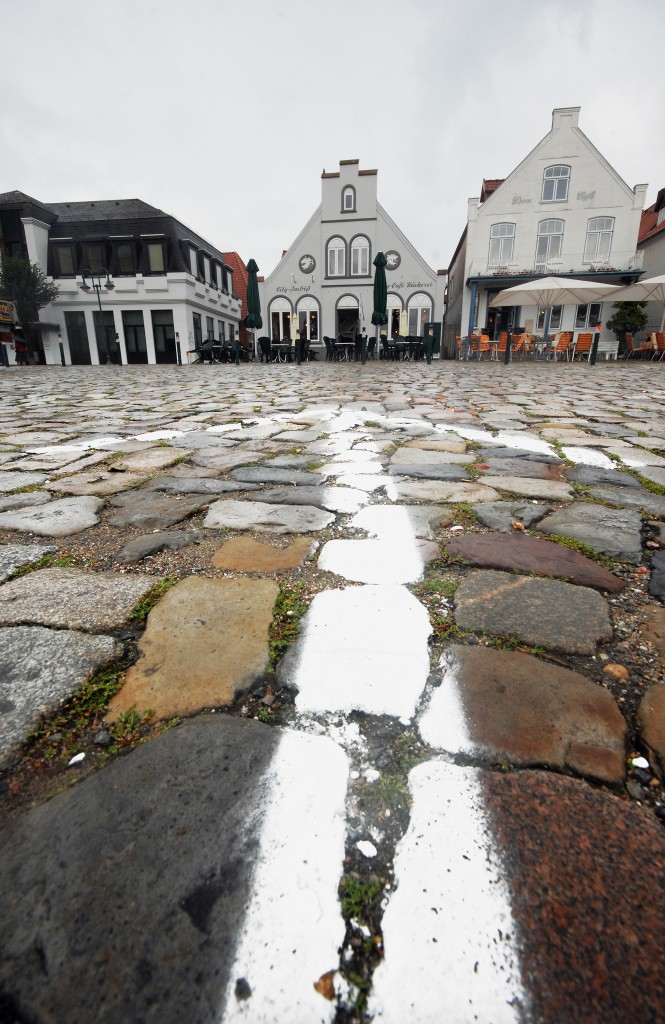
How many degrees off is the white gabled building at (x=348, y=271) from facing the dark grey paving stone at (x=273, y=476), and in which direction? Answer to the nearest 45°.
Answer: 0° — it already faces it

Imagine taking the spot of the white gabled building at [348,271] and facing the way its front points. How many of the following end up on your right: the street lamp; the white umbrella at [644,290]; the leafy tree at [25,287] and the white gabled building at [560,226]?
2

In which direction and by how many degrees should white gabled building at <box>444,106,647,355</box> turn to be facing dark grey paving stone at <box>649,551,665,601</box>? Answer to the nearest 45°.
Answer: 0° — it already faces it

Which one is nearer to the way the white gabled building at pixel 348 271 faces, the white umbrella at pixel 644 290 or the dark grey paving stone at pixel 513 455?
the dark grey paving stone

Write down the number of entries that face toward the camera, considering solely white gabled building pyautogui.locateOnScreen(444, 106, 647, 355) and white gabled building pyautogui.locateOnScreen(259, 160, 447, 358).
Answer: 2

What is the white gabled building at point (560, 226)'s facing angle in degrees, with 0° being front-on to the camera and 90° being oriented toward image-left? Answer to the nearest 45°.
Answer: approximately 0°

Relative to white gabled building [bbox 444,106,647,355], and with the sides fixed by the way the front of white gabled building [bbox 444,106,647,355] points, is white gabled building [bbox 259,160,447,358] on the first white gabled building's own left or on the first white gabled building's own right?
on the first white gabled building's own right
